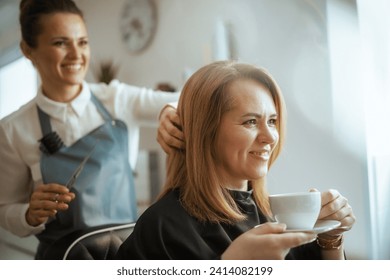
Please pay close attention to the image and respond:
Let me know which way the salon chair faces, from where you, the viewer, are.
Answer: facing the viewer and to the right of the viewer

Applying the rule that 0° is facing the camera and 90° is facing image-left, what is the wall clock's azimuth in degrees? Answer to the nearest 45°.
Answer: approximately 45°

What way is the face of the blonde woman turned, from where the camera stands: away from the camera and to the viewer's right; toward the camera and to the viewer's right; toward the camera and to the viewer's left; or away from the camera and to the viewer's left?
toward the camera and to the viewer's right

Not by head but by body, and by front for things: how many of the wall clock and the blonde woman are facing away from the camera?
0
